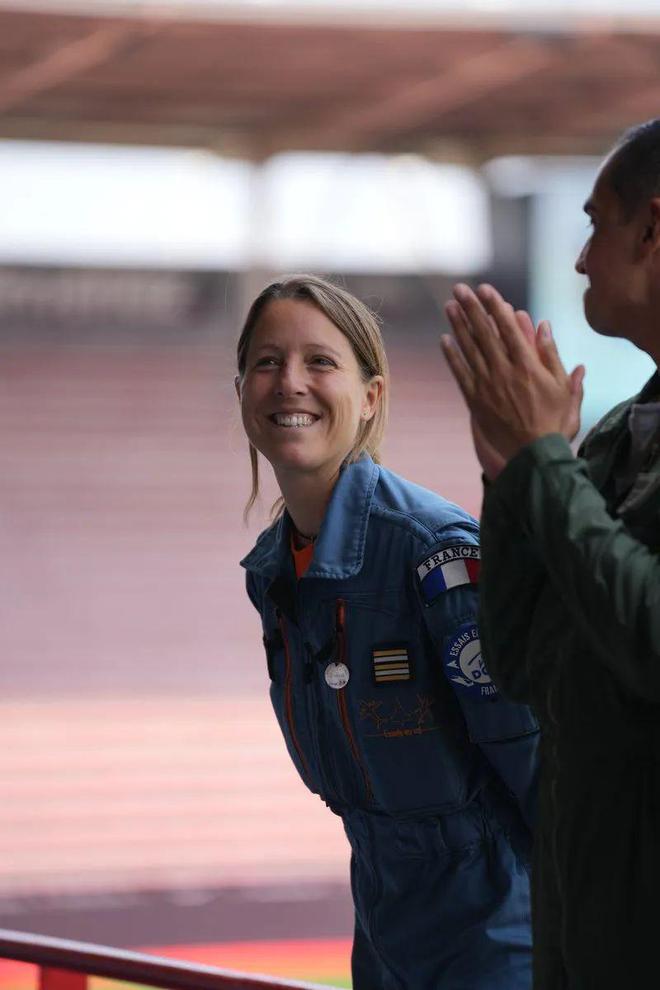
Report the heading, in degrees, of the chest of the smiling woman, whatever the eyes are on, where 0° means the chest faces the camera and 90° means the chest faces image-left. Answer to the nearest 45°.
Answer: approximately 45°
